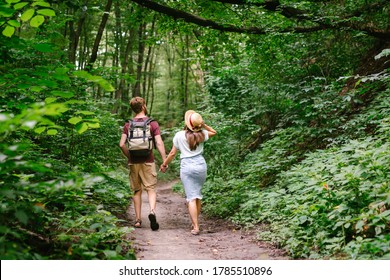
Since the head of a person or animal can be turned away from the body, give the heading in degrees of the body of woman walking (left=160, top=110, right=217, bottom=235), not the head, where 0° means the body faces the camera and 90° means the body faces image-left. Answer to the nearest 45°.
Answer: approximately 180°
